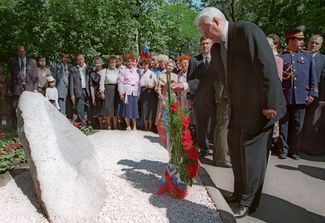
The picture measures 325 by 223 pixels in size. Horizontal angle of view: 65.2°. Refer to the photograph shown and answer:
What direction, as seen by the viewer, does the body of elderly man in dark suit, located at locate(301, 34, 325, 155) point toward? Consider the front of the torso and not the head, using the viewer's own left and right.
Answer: facing the viewer and to the left of the viewer

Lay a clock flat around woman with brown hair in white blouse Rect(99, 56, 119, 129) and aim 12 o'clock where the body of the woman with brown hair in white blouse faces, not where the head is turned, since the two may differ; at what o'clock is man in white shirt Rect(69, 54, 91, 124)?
The man in white shirt is roughly at 4 o'clock from the woman with brown hair in white blouse.

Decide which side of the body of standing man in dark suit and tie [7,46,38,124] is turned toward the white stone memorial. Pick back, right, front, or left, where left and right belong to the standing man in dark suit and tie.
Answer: front

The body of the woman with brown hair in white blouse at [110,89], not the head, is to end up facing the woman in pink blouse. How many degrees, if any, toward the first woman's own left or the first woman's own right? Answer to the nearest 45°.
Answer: approximately 45° to the first woman's own left

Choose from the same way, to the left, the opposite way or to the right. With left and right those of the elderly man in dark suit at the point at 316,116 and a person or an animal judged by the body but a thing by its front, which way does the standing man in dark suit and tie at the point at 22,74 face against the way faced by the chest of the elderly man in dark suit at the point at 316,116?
to the left

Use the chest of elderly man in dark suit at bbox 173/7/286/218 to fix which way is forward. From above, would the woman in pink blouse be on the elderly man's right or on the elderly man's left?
on the elderly man's right

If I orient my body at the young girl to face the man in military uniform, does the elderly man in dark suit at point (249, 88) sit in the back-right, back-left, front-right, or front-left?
front-right

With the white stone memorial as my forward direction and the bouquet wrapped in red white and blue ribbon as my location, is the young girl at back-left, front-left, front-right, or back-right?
front-right

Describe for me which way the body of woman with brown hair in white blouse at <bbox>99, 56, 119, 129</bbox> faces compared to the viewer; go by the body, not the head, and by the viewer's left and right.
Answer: facing the viewer

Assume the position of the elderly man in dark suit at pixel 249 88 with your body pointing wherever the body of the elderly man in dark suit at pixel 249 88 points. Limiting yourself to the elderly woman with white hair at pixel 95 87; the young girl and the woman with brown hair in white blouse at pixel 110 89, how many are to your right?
3

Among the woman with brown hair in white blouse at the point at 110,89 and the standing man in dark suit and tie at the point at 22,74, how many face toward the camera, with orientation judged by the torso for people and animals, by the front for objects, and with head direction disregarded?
2

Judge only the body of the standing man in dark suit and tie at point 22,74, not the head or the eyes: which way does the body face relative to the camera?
toward the camera

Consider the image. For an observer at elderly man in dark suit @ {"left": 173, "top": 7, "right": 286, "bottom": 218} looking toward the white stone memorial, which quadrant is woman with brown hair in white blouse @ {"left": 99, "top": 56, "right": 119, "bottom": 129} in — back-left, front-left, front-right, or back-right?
front-right
